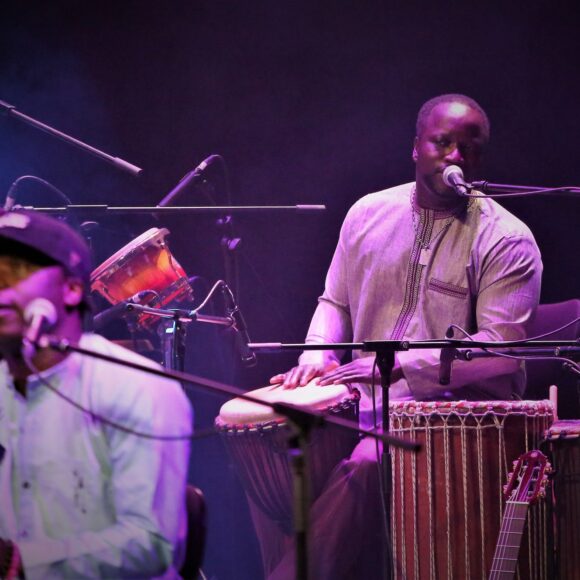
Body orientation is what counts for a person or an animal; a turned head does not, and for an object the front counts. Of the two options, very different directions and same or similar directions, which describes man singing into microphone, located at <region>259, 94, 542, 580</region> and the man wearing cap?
same or similar directions

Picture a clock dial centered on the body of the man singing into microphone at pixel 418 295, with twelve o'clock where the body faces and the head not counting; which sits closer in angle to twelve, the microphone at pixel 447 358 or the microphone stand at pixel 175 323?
the microphone

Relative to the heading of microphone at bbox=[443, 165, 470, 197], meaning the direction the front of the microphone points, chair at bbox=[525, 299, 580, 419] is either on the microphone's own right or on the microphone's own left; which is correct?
on the microphone's own right

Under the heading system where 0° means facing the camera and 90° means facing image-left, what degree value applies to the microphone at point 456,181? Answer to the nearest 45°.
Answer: approximately 135°

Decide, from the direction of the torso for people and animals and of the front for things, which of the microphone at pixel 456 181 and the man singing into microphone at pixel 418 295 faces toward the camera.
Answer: the man singing into microphone

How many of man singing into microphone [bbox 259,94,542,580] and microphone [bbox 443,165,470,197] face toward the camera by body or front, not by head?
1

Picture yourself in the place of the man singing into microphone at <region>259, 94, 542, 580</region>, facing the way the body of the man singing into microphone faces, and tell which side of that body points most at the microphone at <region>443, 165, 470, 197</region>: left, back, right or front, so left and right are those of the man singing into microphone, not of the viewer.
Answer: front

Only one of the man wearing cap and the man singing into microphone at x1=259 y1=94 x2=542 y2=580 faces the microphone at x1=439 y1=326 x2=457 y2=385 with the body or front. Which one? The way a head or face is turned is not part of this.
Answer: the man singing into microphone

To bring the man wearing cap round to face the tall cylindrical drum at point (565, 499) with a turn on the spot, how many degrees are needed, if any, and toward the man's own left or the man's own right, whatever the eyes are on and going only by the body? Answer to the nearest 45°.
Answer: approximately 180°

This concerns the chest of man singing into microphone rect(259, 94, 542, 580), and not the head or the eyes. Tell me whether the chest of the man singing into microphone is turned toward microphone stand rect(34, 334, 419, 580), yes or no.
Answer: yes

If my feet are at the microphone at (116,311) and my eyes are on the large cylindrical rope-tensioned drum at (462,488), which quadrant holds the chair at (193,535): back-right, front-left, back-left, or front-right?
front-right

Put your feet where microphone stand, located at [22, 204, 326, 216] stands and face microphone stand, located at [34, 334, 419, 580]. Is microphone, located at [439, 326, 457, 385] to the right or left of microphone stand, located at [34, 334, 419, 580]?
left

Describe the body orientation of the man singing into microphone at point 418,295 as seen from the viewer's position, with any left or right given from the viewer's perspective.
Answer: facing the viewer

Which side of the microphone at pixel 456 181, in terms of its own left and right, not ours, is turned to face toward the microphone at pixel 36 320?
left

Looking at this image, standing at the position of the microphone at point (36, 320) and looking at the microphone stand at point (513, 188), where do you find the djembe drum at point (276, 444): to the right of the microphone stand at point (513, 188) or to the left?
left

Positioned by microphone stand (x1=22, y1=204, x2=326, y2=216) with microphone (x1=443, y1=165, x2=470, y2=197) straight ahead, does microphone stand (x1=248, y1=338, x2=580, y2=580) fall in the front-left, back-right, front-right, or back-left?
front-right

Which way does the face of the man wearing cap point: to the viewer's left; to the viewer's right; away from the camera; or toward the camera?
to the viewer's left
